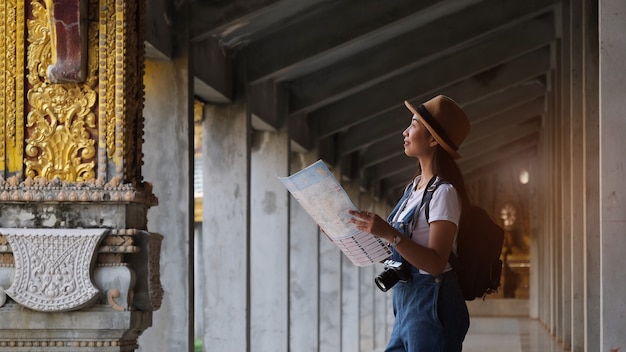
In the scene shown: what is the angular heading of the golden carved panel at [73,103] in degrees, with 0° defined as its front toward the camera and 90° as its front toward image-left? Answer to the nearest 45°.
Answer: approximately 0°

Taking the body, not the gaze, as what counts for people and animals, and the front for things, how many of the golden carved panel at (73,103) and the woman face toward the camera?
1

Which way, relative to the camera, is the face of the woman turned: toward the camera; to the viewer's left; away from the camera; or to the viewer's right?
to the viewer's left

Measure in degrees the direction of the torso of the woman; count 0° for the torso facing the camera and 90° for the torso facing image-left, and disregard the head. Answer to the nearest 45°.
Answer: approximately 90°

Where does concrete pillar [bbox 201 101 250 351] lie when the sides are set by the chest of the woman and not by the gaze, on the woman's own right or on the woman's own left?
on the woman's own right

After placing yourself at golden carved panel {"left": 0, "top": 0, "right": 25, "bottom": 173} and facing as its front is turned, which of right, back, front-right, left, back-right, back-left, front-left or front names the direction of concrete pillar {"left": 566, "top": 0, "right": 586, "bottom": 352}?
back-left

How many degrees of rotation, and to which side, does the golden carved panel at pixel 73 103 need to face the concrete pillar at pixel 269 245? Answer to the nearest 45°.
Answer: approximately 180°

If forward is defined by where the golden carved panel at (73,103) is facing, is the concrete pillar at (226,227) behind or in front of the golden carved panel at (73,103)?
behind

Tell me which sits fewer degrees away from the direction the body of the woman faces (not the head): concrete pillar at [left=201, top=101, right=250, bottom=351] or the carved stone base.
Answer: the carved stone base

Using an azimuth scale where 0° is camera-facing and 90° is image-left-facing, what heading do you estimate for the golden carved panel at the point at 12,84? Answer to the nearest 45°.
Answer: approximately 0°
